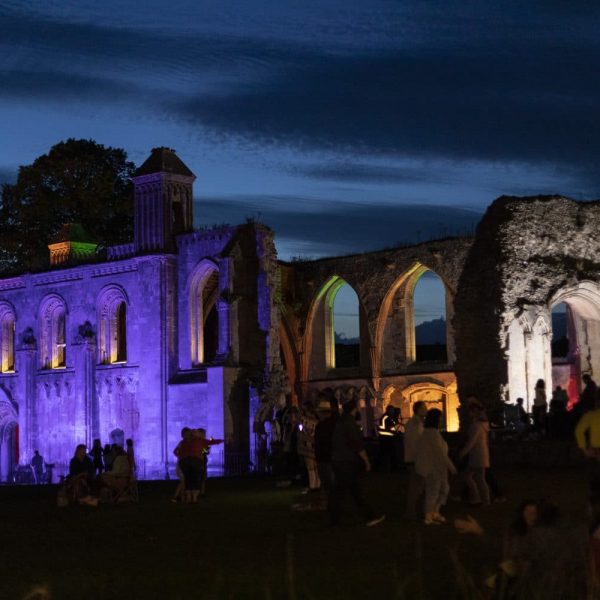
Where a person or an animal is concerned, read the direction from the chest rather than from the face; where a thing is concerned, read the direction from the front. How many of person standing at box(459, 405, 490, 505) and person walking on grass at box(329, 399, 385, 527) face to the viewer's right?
1

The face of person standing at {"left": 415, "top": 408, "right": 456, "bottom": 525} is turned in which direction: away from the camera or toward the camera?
away from the camera

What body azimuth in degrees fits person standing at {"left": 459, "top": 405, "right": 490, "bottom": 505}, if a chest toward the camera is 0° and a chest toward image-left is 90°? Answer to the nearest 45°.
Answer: approximately 90°

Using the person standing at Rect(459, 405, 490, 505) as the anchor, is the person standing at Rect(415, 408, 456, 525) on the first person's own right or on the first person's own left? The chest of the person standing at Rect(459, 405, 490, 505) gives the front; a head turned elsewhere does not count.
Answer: on the first person's own left

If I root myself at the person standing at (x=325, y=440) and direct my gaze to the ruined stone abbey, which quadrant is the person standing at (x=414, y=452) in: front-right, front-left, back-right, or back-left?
back-right

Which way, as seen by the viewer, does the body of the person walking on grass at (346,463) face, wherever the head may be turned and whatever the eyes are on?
to the viewer's right
